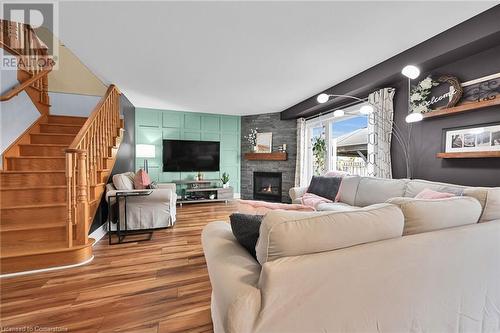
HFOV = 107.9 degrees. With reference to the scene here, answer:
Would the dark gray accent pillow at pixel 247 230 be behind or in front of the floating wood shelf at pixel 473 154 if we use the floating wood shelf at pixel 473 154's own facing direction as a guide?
in front

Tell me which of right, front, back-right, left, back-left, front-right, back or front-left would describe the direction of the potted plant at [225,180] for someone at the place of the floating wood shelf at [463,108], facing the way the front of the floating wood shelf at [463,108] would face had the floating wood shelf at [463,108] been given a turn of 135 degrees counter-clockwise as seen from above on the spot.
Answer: back

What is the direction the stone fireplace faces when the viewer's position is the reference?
facing the viewer

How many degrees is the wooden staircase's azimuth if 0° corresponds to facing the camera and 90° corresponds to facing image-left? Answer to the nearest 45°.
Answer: approximately 0°

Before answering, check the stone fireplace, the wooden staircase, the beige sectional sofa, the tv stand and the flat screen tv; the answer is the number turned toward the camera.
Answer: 4

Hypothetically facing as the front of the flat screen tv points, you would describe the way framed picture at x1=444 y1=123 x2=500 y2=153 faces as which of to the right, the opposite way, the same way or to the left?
to the right

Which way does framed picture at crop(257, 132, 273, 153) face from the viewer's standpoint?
toward the camera

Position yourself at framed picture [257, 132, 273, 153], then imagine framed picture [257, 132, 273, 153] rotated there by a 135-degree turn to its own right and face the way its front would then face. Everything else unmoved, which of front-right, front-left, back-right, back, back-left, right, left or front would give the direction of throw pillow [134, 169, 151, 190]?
left

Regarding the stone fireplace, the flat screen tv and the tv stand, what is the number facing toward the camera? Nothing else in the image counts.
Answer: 3

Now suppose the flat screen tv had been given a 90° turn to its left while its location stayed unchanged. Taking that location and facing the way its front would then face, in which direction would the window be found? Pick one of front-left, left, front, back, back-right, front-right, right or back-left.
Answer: front-right

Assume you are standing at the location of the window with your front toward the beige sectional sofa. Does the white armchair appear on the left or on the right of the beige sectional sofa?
right

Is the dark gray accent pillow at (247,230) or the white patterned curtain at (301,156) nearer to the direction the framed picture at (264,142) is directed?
the dark gray accent pillow

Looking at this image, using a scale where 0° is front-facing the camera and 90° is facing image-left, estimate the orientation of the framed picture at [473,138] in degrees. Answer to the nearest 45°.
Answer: approximately 45°

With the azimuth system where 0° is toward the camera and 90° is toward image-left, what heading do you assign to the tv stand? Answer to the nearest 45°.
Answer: approximately 0°

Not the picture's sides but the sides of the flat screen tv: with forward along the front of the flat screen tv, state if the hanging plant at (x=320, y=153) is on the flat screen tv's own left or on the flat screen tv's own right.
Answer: on the flat screen tv's own left

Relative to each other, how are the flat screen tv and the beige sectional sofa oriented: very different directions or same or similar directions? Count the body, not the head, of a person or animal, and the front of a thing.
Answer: very different directions
